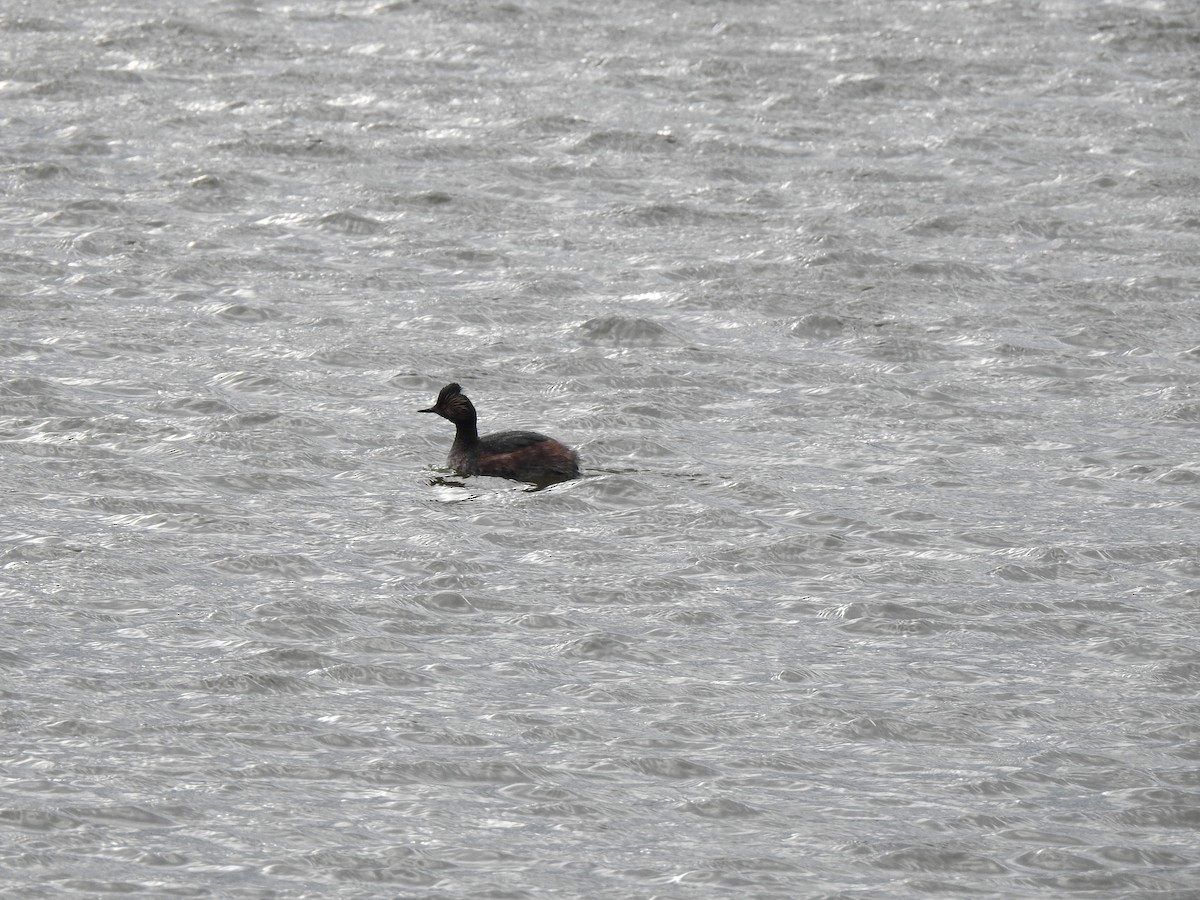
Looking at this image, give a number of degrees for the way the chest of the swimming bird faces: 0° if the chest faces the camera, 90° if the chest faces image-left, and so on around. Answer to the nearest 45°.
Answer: approximately 90°
